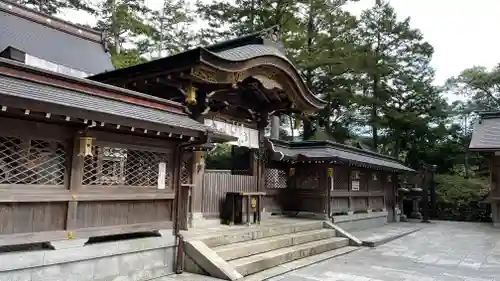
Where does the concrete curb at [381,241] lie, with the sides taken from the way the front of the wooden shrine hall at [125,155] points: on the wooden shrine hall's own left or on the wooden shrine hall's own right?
on the wooden shrine hall's own left

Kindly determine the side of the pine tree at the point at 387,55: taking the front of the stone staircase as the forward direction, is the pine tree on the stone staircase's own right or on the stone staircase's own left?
on the stone staircase's own left

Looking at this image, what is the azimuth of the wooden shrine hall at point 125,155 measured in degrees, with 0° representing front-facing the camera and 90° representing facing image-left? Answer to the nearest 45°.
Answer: approximately 315°

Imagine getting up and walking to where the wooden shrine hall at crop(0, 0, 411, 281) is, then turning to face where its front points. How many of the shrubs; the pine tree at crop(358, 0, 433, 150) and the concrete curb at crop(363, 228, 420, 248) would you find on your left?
3

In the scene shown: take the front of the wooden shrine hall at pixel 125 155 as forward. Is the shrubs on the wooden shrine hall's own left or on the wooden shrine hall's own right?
on the wooden shrine hall's own left

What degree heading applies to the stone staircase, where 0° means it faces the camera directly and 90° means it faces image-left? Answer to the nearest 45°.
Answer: approximately 315°
